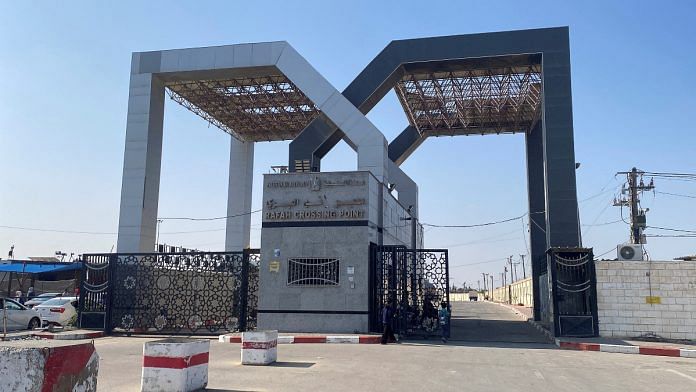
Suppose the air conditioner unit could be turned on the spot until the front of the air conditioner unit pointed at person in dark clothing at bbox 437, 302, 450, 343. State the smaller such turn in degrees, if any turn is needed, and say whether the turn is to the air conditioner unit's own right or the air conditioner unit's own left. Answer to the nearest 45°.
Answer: approximately 45° to the air conditioner unit's own right

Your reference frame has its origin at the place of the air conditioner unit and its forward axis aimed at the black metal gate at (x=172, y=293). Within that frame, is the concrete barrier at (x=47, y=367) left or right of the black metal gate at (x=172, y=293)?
left

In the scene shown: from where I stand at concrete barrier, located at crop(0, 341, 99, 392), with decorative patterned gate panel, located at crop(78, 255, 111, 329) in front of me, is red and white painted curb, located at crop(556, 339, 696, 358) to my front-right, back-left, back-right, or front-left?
front-right

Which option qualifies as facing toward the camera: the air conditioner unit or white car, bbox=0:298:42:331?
the air conditioner unit

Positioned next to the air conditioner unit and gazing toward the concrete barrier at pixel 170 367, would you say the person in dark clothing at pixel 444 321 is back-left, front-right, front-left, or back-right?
front-right

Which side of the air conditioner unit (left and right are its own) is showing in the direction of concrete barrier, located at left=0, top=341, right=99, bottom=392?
front

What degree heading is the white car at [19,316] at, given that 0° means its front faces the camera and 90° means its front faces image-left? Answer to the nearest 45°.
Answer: approximately 270°

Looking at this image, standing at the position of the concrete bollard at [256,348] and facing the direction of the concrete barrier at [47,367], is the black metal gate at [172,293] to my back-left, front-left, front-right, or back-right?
back-right

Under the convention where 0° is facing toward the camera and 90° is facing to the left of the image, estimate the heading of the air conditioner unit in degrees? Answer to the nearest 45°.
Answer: approximately 0°

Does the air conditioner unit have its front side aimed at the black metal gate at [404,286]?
no
